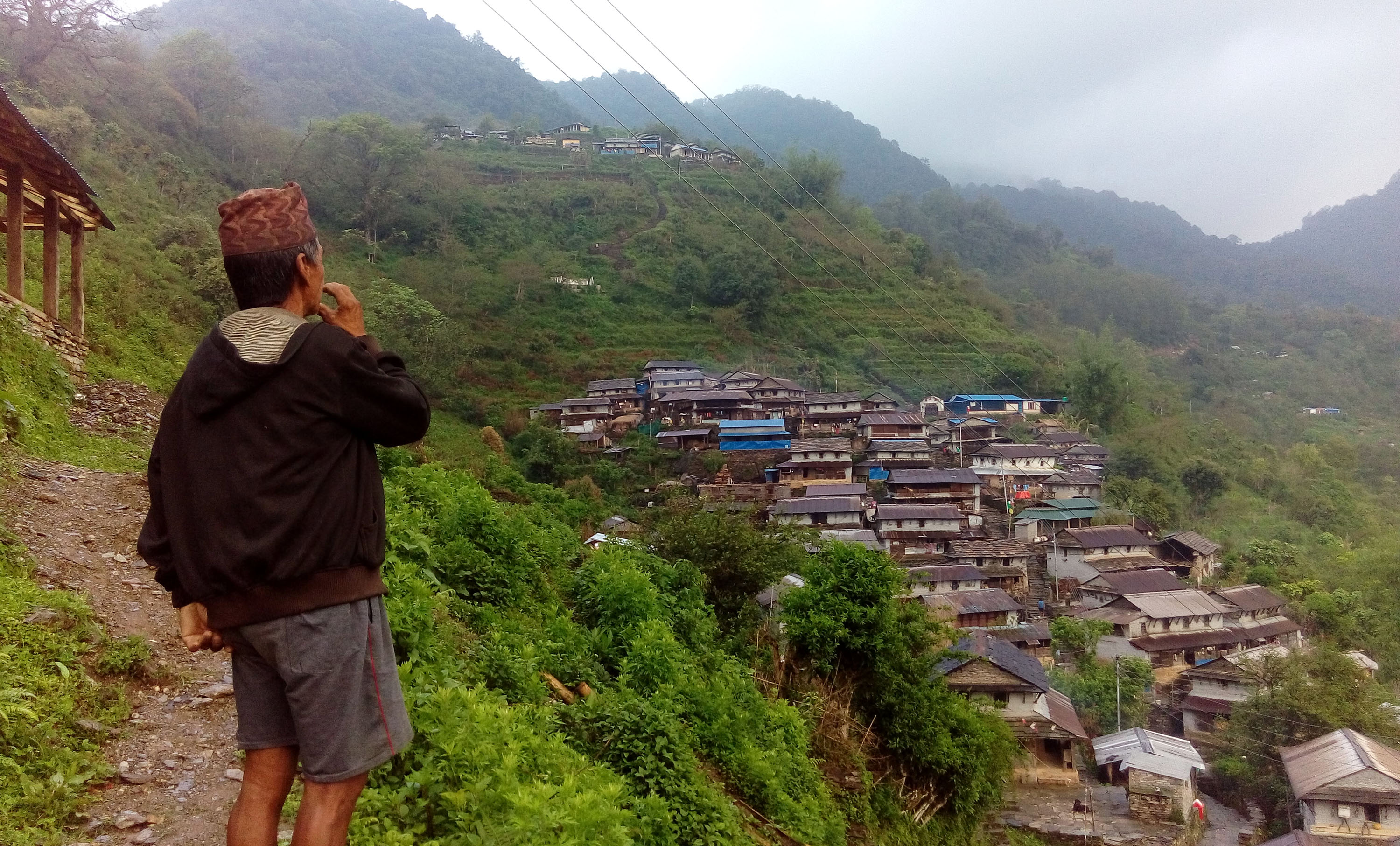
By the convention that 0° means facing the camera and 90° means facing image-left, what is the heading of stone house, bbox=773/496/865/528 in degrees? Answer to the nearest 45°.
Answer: approximately 0°

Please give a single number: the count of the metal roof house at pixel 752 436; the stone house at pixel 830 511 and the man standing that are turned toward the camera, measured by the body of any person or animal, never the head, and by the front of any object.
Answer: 2

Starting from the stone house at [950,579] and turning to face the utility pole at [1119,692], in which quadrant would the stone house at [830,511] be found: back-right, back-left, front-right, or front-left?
back-right

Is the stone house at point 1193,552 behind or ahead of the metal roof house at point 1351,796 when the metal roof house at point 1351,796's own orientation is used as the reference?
behind

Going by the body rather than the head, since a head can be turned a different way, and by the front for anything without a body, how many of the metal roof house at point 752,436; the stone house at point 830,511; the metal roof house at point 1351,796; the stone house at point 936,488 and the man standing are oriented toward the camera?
4

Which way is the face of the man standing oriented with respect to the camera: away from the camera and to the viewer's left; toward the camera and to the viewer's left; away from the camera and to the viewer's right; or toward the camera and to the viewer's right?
away from the camera and to the viewer's right

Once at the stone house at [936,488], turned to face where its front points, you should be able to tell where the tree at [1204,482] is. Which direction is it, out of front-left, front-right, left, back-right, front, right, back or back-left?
back-left

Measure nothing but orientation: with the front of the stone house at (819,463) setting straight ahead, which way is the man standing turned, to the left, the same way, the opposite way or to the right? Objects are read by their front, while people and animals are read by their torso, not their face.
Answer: the opposite way

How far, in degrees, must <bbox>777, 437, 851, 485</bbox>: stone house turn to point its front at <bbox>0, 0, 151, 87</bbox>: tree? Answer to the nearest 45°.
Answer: approximately 90° to its right

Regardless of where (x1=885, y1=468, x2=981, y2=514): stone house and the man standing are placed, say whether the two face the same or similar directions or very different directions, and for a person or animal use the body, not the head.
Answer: very different directions
